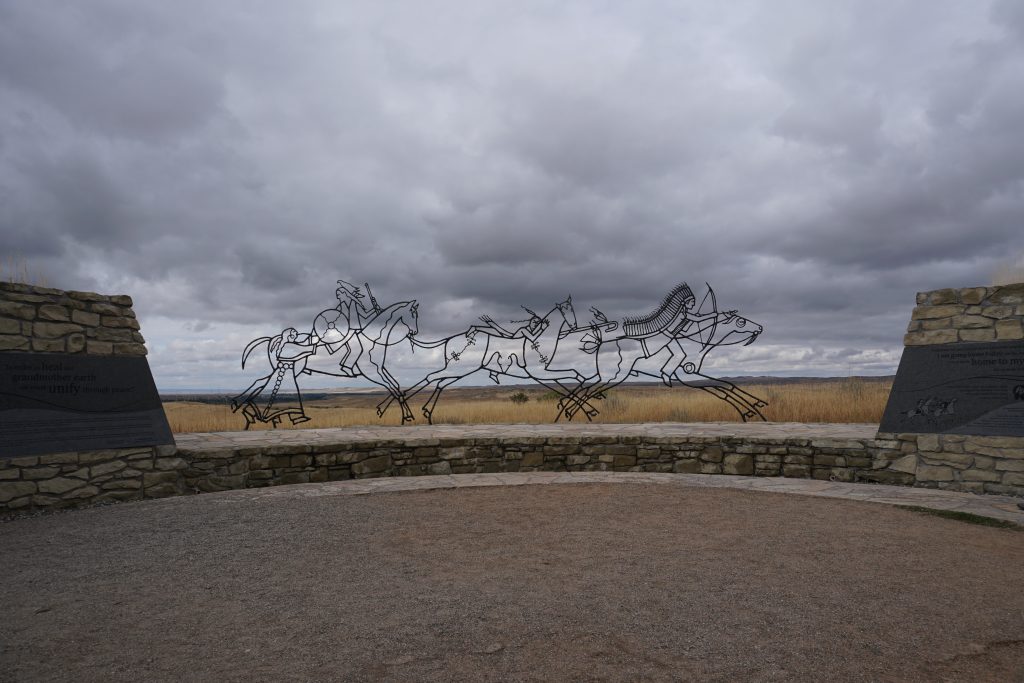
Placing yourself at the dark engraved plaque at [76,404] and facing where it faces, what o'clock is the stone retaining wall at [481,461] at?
The stone retaining wall is roughly at 11 o'clock from the dark engraved plaque.

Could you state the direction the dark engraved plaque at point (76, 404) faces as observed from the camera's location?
facing the viewer and to the right of the viewer

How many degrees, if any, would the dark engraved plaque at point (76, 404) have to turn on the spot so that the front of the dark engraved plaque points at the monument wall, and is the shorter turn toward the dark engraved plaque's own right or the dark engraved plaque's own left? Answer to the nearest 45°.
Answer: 0° — it already faces it
